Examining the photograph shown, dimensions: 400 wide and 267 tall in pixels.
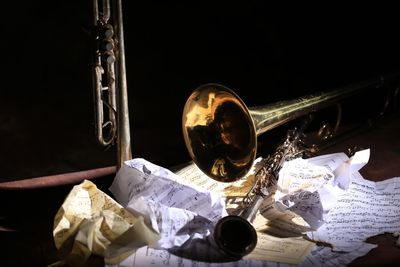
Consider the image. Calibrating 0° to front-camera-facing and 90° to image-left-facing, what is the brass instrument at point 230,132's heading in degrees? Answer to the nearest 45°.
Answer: approximately 45°

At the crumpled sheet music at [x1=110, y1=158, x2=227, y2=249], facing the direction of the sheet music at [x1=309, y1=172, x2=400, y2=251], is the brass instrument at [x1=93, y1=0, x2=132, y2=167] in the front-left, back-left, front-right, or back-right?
back-left
